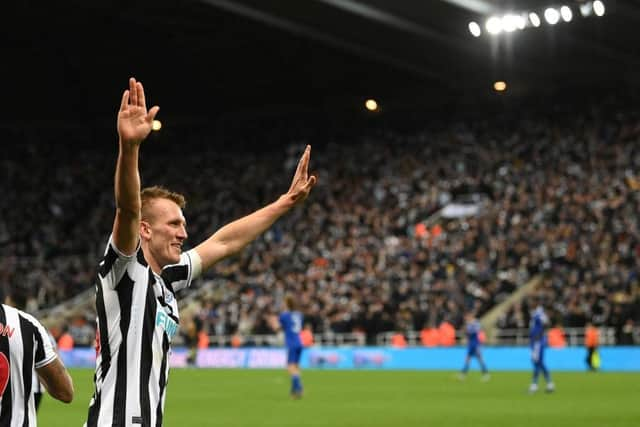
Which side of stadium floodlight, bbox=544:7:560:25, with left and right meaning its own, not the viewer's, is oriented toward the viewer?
front

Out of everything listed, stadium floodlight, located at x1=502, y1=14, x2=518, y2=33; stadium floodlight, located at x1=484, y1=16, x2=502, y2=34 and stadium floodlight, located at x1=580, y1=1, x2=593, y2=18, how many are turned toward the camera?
3

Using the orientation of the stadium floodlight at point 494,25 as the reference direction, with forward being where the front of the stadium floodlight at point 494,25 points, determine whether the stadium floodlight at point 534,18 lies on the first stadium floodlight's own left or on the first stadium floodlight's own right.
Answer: on the first stadium floodlight's own left

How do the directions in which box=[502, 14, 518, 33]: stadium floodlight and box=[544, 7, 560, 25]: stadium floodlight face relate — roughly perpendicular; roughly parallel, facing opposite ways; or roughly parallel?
roughly parallel

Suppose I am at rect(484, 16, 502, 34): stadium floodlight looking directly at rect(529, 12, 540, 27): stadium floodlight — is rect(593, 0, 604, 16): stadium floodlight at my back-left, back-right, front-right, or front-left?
front-right

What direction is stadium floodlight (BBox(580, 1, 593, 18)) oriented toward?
toward the camera

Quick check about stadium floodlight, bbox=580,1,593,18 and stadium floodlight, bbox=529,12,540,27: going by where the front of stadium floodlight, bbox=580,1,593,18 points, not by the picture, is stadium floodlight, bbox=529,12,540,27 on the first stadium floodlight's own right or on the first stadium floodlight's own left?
on the first stadium floodlight's own right

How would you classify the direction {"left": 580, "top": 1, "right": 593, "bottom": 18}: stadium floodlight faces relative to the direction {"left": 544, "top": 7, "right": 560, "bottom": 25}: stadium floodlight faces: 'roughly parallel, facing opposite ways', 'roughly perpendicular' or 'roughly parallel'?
roughly parallel

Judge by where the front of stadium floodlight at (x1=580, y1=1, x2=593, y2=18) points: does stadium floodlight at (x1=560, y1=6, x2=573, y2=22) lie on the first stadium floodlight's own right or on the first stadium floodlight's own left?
on the first stadium floodlight's own right

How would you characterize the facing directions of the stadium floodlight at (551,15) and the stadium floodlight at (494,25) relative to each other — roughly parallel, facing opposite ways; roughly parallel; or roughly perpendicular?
roughly parallel

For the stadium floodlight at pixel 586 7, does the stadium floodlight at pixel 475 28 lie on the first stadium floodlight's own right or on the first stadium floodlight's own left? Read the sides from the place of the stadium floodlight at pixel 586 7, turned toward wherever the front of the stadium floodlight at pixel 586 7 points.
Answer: on the first stadium floodlight's own right

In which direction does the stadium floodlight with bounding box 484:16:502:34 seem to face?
toward the camera

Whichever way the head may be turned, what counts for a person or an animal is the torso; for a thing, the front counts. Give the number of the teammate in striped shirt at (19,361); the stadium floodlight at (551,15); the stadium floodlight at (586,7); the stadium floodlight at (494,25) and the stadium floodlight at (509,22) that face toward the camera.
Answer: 4

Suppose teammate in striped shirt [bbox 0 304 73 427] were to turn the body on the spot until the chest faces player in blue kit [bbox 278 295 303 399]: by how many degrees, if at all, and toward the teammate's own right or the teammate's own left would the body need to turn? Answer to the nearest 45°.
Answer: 0° — they already face them
